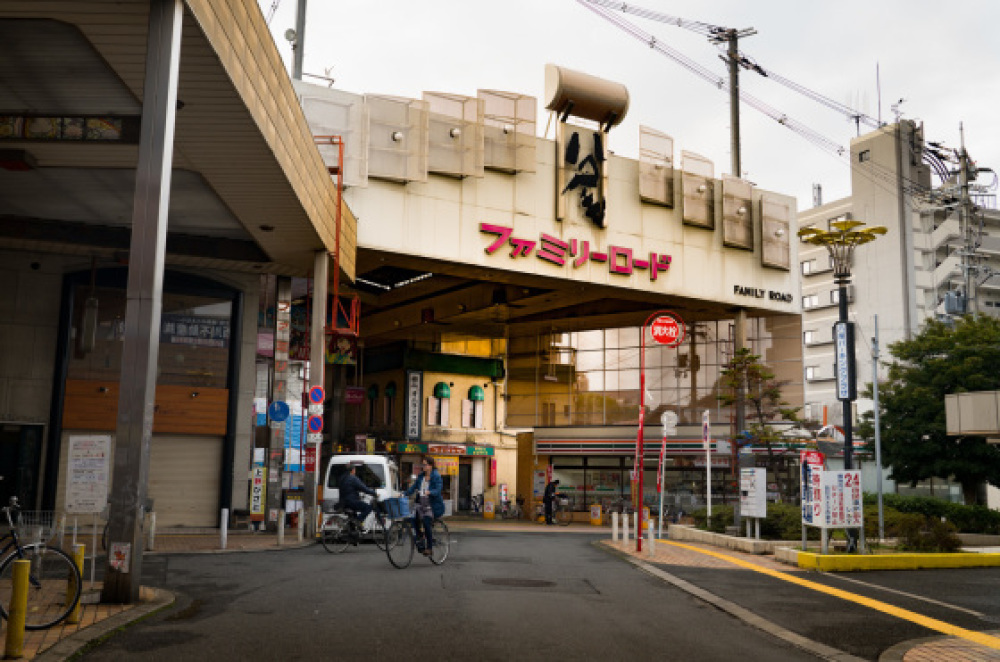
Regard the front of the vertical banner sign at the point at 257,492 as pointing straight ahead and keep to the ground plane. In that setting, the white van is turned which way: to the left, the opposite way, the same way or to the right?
the opposite way

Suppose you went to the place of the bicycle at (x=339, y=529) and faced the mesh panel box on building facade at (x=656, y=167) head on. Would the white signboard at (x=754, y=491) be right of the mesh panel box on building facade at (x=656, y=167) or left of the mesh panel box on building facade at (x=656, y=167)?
right

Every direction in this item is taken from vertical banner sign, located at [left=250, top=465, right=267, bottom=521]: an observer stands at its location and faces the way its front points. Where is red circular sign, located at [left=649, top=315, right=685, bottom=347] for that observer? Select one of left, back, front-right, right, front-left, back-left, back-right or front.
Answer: left

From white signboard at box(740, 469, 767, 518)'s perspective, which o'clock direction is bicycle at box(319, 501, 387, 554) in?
The bicycle is roughly at 2 o'clock from the white signboard.

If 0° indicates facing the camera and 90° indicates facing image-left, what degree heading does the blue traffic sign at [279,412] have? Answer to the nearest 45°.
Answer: approximately 0°

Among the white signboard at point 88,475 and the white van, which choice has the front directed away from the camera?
the white van

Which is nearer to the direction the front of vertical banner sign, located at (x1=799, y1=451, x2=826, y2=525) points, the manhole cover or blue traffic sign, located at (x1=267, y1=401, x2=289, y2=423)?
the manhole cover

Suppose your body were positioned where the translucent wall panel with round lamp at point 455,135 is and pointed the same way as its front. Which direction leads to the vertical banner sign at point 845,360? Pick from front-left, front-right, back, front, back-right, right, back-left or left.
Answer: left

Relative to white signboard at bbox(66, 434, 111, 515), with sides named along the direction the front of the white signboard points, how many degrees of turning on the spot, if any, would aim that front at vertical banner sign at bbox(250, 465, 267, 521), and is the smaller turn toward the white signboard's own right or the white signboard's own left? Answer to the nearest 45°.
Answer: approximately 180°

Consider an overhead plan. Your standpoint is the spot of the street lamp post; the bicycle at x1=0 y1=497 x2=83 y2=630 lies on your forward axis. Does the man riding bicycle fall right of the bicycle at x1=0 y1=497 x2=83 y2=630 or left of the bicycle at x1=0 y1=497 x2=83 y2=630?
right
